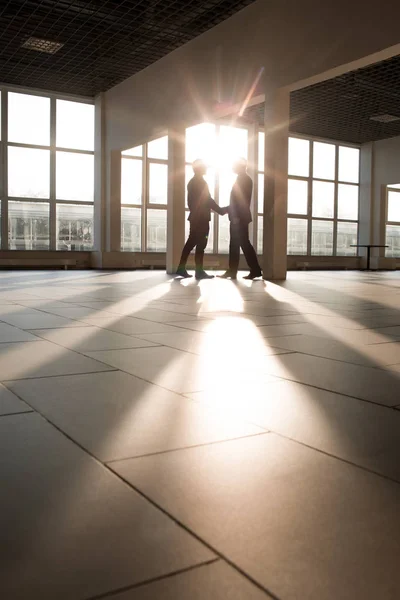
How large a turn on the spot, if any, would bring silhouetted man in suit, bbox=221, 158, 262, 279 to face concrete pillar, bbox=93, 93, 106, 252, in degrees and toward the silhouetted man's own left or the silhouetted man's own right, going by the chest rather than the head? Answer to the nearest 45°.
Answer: approximately 45° to the silhouetted man's own right

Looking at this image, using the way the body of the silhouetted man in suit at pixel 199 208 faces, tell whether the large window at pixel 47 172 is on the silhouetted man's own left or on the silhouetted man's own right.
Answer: on the silhouetted man's own left

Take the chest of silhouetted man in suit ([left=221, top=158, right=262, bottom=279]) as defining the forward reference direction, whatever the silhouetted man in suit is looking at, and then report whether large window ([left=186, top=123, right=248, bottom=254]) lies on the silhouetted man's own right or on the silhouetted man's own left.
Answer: on the silhouetted man's own right

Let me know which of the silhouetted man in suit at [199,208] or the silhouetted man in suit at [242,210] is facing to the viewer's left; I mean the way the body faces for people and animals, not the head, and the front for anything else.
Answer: the silhouetted man in suit at [242,210]

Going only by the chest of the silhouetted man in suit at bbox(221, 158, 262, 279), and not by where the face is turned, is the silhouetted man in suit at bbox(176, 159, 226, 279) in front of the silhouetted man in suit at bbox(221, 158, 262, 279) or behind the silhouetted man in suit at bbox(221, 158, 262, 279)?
in front

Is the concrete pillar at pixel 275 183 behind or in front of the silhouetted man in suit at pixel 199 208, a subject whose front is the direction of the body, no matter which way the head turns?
in front

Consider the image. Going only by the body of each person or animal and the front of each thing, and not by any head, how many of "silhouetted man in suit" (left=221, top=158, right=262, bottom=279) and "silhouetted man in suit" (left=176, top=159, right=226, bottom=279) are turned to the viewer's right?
1

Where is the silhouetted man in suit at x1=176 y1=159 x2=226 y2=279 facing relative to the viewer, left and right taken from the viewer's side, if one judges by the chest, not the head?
facing to the right of the viewer

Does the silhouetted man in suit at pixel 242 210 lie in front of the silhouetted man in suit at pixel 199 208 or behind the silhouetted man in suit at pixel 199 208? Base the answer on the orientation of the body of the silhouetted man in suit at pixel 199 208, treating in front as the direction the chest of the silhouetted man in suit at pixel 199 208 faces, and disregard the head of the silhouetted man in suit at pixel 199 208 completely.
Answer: in front

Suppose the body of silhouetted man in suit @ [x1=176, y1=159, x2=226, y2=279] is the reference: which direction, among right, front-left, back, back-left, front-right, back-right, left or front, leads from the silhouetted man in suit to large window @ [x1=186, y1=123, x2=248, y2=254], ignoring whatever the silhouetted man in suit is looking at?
left

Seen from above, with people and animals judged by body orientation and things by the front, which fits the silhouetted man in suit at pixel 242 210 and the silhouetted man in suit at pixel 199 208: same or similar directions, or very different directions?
very different directions

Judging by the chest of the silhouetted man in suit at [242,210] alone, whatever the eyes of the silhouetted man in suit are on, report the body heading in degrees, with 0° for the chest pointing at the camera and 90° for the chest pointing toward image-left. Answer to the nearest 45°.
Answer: approximately 90°
